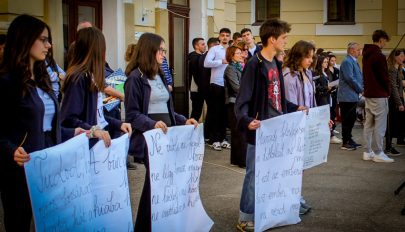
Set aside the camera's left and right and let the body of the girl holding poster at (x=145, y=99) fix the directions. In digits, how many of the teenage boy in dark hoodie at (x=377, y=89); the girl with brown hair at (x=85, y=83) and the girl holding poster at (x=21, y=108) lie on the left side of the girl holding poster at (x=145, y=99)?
1

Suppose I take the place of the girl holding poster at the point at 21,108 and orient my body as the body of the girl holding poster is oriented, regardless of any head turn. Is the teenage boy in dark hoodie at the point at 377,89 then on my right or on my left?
on my left

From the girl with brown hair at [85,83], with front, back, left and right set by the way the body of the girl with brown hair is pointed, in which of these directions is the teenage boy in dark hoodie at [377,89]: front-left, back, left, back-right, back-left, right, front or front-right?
front-left

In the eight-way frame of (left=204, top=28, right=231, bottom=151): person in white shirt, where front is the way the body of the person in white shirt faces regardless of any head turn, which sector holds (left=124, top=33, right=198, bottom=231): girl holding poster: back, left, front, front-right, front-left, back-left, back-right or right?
front-right

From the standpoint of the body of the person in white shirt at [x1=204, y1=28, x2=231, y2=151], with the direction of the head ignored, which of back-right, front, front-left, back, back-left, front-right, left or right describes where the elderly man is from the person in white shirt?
front-left

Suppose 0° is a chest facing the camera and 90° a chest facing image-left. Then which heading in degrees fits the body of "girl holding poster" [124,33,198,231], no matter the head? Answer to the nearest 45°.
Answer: approximately 315°

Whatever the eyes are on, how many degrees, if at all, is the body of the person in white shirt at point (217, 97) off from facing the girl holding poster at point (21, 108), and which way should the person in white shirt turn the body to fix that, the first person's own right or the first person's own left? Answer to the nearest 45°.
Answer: approximately 45° to the first person's own right

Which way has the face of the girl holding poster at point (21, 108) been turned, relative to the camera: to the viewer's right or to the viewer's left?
to the viewer's right
